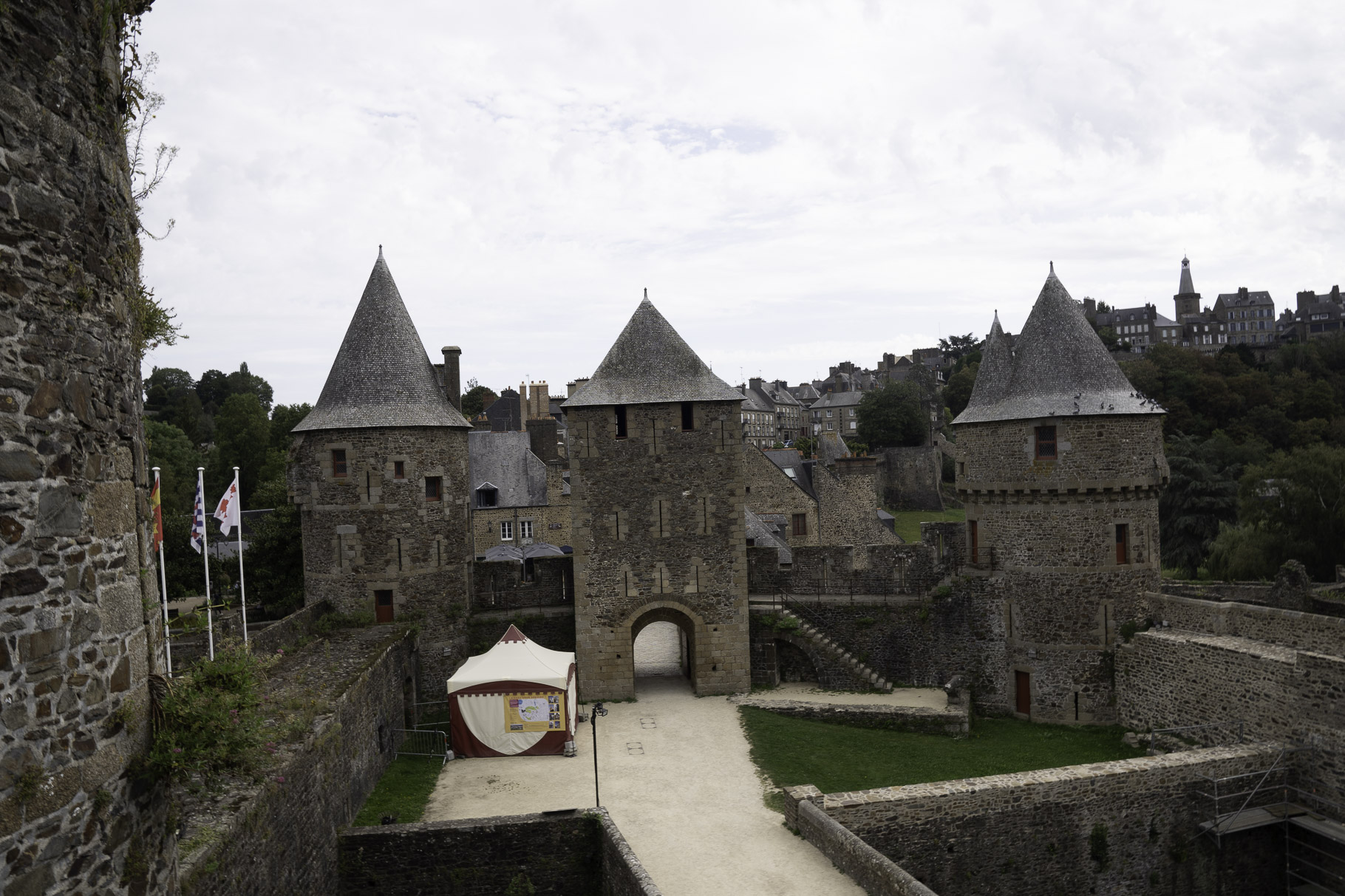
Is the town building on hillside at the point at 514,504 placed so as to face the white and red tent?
yes

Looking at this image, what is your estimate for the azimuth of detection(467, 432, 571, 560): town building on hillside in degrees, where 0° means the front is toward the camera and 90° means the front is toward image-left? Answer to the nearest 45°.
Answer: approximately 0°

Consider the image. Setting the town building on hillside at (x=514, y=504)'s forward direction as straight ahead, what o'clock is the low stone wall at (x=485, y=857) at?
The low stone wall is roughly at 12 o'clock from the town building on hillside.

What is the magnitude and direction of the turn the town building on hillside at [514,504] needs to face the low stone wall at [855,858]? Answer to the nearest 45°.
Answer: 0° — it already faces it

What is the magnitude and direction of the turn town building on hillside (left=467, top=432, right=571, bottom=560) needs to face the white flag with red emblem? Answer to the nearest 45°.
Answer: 0° — it already faces it

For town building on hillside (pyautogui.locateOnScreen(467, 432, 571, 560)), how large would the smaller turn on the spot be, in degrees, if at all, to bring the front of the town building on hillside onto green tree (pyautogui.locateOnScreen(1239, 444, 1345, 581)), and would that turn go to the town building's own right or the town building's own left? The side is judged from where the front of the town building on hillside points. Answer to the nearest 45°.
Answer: approximately 45° to the town building's own left
